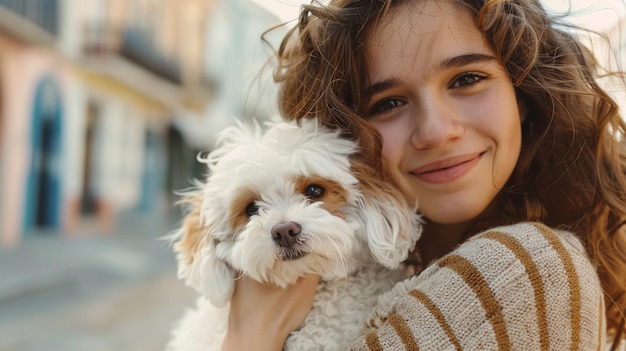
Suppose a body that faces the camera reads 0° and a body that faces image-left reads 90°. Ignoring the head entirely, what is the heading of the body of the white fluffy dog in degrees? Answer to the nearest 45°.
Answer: approximately 0°

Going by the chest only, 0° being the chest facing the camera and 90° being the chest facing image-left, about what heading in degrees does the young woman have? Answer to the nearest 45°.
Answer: approximately 45°
